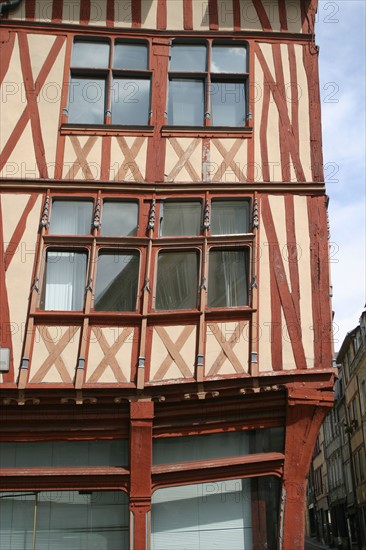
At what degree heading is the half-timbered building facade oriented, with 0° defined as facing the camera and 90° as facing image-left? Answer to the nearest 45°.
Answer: approximately 0°
